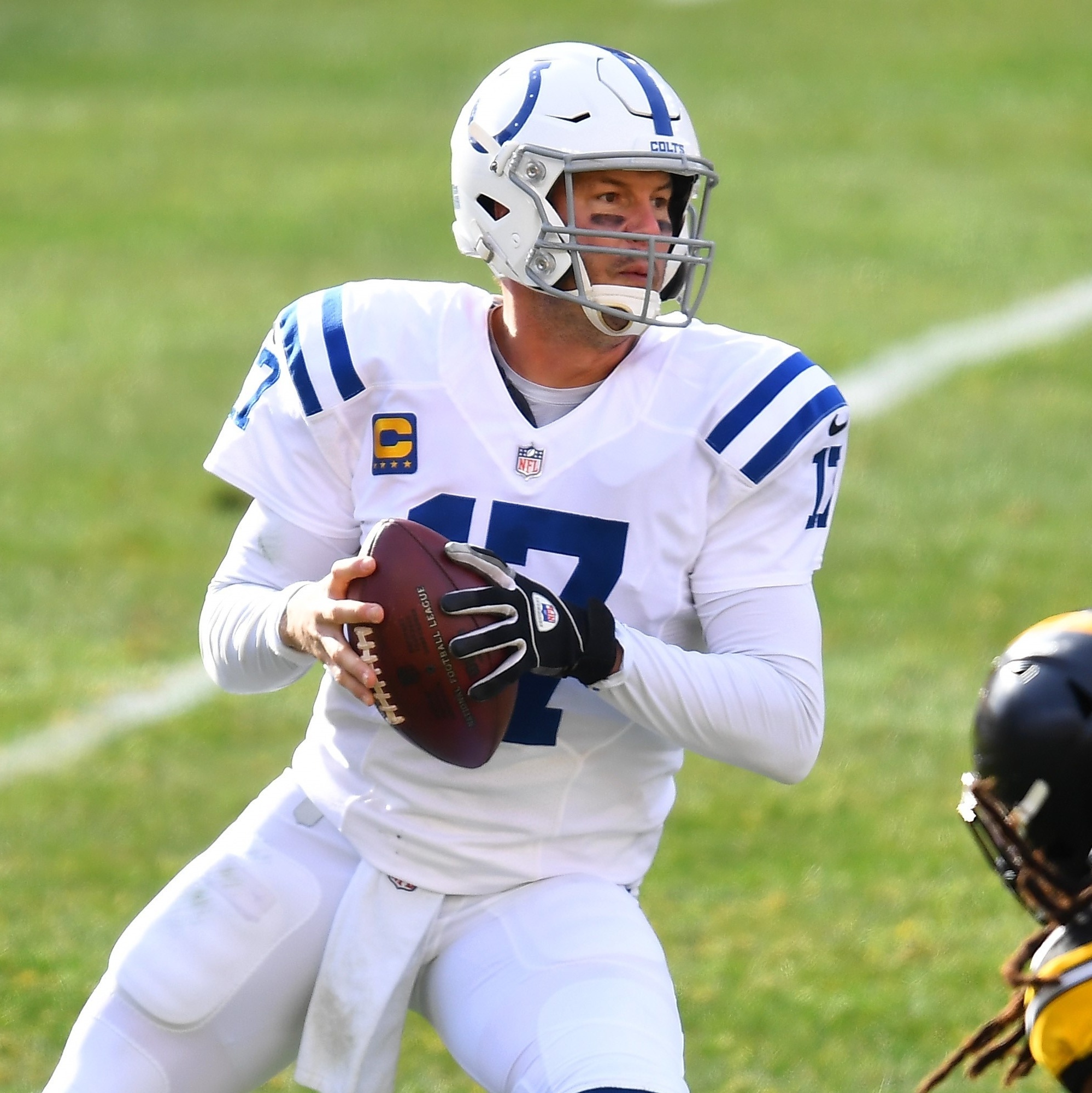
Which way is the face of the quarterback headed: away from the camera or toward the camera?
toward the camera

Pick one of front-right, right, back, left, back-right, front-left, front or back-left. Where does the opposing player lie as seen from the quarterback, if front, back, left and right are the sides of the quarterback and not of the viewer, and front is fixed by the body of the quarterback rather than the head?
front-left

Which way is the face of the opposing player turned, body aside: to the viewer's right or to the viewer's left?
to the viewer's left

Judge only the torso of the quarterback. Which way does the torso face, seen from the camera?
toward the camera
